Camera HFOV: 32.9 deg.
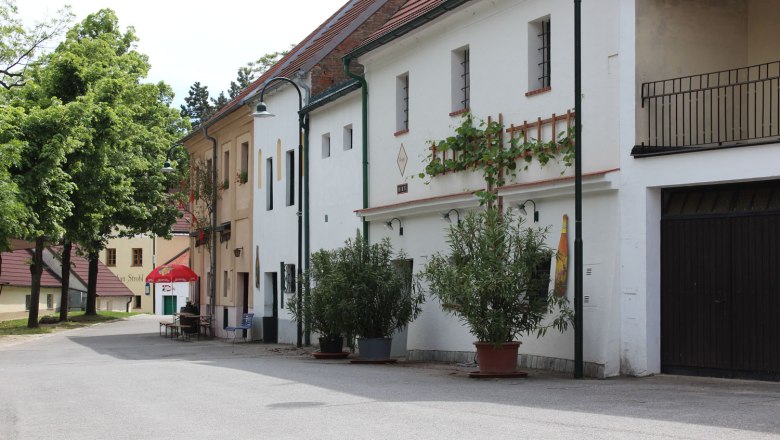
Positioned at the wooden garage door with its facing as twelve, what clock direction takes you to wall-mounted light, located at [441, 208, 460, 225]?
The wall-mounted light is roughly at 3 o'clock from the wooden garage door.

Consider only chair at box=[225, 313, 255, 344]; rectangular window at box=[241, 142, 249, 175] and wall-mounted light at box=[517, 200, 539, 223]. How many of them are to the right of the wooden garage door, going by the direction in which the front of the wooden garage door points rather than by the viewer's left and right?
3

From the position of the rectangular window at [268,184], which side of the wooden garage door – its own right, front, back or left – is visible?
right

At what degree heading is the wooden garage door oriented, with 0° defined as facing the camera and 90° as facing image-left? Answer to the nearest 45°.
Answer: approximately 45°

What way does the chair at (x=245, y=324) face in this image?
to the viewer's left

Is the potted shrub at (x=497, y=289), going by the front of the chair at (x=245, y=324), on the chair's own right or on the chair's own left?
on the chair's own left

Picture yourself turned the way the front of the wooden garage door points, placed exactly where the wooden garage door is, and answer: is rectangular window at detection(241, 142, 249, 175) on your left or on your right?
on your right
